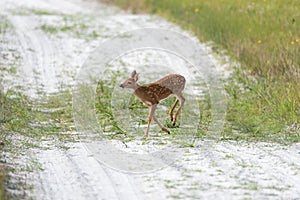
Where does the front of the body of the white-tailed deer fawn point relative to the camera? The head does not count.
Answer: to the viewer's left
